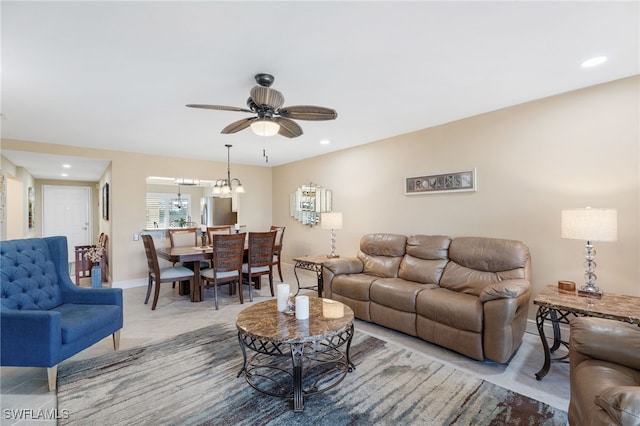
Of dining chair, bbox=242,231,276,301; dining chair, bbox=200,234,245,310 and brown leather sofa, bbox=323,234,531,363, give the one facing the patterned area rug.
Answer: the brown leather sofa

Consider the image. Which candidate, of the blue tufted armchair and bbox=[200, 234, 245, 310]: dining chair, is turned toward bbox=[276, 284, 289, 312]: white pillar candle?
the blue tufted armchair

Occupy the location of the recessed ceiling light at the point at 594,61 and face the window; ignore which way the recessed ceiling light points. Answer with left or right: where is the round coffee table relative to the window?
left

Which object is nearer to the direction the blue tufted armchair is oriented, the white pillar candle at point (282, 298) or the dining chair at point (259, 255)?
the white pillar candle

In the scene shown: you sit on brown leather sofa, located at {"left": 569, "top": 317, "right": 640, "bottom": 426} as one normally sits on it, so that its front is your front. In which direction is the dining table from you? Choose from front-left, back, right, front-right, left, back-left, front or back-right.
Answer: front-right

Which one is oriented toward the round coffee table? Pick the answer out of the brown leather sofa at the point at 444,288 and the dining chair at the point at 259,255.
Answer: the brown leather sofa

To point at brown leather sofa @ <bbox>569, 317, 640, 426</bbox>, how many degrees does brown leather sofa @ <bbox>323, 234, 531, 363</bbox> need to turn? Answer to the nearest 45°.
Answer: approximately 90° to its left

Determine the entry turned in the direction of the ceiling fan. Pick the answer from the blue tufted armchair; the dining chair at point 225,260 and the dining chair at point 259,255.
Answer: the blue tufted armchair

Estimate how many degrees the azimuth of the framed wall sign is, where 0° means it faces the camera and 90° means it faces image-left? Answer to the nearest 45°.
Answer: approximately 45°

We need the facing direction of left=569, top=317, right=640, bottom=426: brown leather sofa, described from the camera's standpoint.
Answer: facing the viewer and to the left of the viewer

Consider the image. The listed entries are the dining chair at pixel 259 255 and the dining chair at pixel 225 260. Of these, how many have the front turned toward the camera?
0

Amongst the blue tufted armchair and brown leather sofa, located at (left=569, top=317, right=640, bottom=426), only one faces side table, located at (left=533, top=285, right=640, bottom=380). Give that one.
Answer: the blue tufted armchair

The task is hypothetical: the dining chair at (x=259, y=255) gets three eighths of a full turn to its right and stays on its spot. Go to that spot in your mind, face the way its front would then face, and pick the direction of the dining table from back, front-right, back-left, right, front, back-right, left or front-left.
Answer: back

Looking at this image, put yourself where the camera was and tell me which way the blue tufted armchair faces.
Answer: facing the viewer and to the right of the viewer

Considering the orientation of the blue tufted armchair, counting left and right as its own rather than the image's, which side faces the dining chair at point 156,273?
left

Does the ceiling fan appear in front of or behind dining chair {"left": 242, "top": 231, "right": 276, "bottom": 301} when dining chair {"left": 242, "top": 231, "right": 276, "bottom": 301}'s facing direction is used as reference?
behind

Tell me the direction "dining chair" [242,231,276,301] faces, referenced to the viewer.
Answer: facing away from the viewer and to the left of the viewer
